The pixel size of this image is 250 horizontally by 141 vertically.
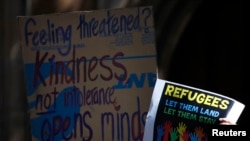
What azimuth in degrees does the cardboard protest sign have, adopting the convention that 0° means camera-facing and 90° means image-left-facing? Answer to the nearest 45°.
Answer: approximately 0°
